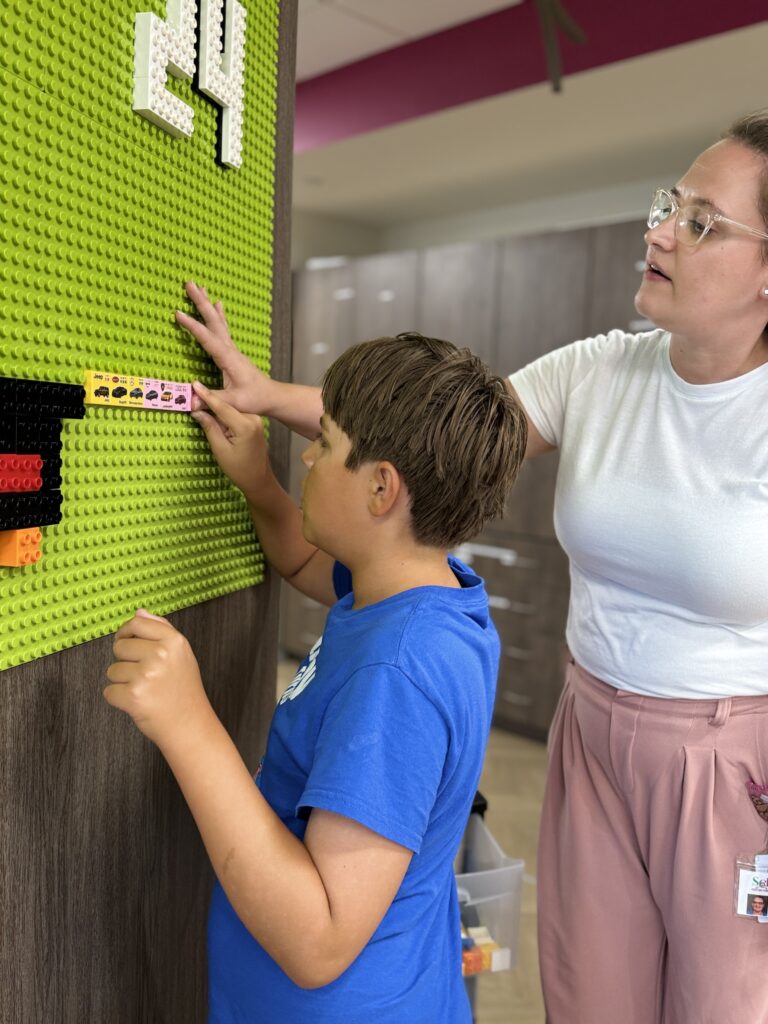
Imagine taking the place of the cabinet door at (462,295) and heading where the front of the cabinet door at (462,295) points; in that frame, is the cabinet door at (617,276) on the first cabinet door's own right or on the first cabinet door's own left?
on the first cabinet door's own left

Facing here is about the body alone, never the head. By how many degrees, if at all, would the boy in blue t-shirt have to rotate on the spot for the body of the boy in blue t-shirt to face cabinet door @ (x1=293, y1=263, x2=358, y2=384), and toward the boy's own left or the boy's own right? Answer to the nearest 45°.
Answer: approximately 90° to the boy's own right

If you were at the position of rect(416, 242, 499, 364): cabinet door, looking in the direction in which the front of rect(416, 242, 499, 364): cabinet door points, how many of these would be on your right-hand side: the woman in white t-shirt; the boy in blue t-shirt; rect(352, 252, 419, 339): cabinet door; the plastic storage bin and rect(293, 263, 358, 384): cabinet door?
2

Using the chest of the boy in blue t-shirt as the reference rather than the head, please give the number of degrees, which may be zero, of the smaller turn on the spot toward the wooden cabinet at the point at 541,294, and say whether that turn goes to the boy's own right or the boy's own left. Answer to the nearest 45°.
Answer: approximately 90° to the boy's own right

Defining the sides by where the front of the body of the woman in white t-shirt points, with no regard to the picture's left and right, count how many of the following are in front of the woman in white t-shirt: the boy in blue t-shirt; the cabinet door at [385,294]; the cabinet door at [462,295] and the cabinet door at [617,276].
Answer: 1

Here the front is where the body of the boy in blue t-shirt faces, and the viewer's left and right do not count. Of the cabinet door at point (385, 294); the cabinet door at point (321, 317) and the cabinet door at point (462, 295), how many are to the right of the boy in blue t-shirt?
3

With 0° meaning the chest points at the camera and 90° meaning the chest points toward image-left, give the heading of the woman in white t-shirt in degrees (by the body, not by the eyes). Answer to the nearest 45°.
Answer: approximately 45°

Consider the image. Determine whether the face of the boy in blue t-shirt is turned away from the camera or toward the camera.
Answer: away from the camera

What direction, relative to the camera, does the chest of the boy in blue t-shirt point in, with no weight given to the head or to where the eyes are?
to the viewer's left

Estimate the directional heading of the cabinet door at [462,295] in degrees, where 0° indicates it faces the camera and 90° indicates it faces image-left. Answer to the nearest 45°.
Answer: approximately 45°

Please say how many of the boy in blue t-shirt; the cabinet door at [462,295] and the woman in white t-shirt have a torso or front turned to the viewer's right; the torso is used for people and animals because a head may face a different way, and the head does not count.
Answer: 0

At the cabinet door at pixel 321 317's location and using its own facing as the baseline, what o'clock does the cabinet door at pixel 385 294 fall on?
the cabinet door at pixel 385 294 is roughly at 9 o'clock from the cabinet door at pixel 321 317.

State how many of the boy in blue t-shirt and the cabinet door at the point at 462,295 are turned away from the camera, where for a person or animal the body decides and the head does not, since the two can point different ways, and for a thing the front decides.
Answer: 0

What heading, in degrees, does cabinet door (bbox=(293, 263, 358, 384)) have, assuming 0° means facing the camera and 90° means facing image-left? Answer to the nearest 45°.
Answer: approximately 45°

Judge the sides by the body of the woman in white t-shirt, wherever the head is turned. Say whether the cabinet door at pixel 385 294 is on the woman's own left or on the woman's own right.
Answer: on the woman's own right

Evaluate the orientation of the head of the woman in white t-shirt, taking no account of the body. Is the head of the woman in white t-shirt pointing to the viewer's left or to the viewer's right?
to the viewer's left

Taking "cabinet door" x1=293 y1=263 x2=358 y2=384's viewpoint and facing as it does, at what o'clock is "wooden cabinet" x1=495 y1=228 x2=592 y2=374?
The wooden cabinet is roughly at 9 o'clock from the cabinet door.

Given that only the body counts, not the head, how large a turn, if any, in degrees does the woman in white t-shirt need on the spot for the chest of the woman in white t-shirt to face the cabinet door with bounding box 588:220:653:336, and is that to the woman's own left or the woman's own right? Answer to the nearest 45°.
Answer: approximately 135° to the woman's own right
